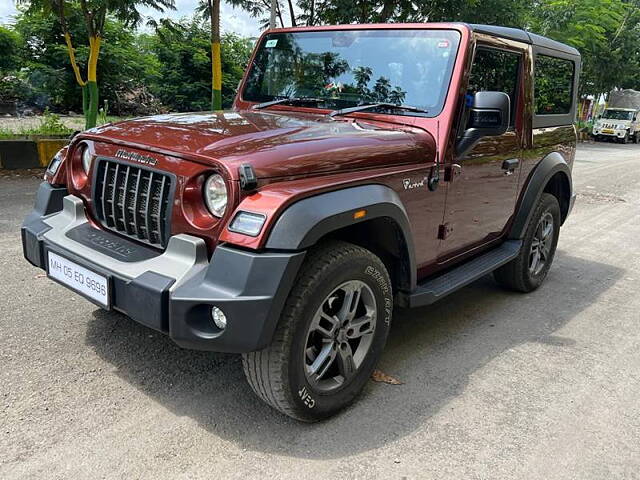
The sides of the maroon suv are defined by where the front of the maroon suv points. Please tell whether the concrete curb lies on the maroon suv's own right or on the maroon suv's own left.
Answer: on the maroon suv's own right

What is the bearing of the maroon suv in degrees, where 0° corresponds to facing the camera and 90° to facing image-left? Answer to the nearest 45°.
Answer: approximately 45°

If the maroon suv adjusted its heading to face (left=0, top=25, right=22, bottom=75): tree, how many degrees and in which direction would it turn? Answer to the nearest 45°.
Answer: approximately 90° to its right

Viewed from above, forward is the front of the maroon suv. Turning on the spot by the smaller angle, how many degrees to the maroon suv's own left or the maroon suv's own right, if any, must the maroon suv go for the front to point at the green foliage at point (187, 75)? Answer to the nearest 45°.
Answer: approximately 135° to the maroon suv's own right

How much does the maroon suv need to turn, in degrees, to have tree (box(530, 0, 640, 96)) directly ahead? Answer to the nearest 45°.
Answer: approximately 180°
